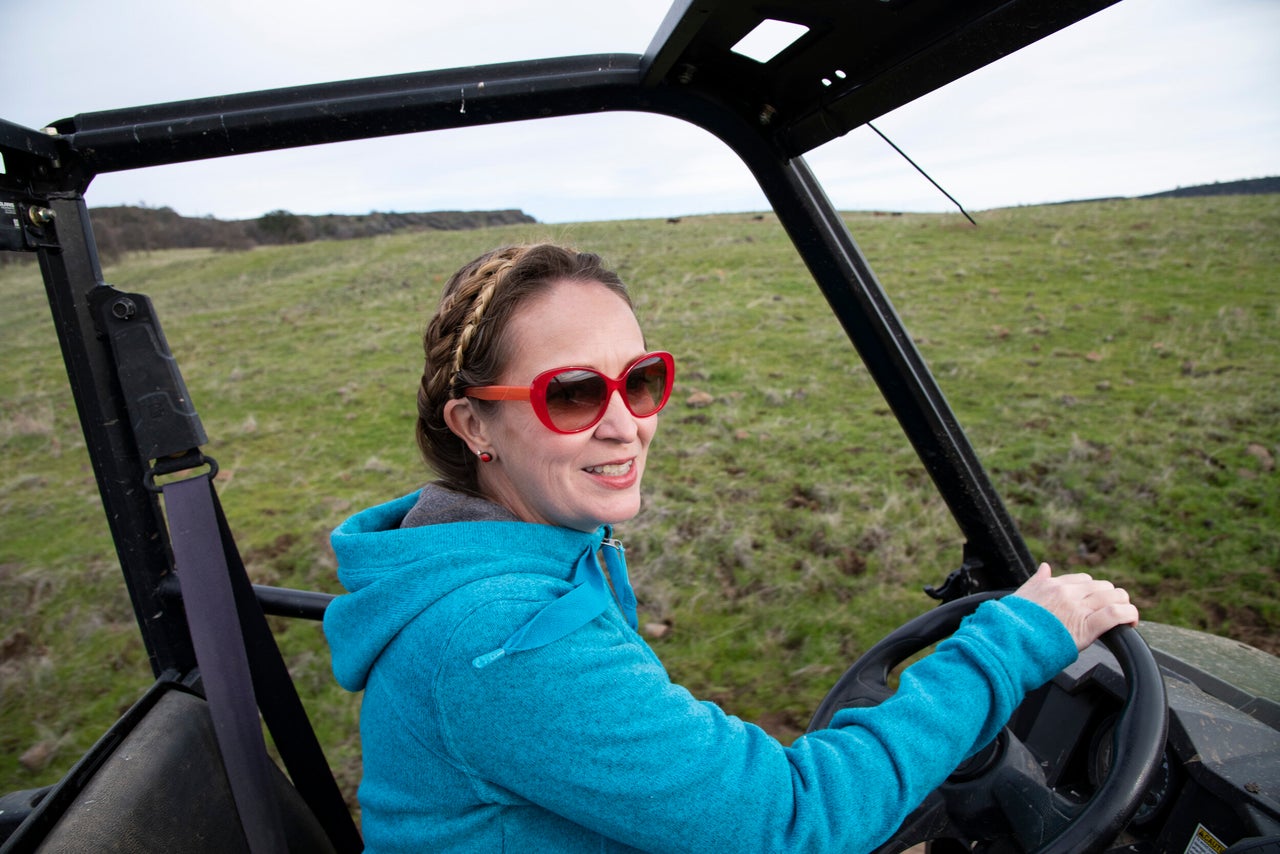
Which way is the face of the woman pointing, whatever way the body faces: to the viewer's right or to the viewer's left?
to the viewer's right

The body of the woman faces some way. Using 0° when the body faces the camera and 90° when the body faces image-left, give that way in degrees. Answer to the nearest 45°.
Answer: approximately 270°

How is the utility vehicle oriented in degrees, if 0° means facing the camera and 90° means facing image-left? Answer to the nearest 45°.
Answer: approximately 270°
